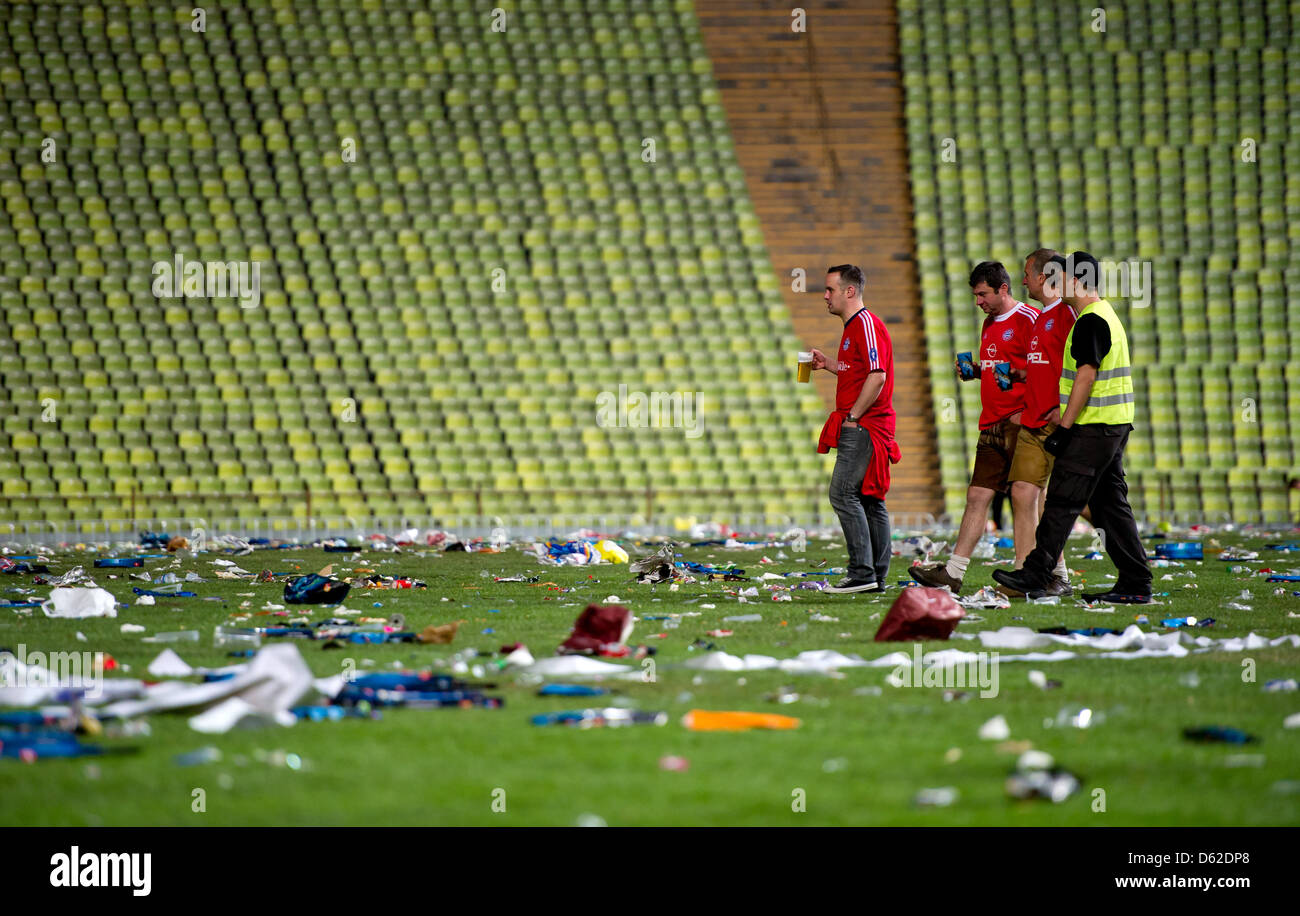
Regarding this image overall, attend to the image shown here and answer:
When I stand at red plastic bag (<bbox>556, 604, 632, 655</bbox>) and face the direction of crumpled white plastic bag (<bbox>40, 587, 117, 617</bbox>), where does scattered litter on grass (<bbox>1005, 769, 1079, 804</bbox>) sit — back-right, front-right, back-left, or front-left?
back-left

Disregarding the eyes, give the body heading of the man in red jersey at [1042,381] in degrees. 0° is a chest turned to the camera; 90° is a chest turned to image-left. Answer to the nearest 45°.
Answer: approximately 45°

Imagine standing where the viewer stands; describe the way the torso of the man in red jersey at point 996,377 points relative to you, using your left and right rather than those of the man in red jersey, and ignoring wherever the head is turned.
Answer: facing the viewer and to the left of the viewer

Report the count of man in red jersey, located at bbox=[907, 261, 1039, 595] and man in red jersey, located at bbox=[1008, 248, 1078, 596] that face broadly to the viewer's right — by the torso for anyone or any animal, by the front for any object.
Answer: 0

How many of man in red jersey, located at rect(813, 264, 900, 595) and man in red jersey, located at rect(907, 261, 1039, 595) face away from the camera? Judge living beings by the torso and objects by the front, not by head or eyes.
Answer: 0

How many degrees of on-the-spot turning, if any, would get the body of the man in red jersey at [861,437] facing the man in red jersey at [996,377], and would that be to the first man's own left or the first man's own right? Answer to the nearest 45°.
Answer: approximately 180°

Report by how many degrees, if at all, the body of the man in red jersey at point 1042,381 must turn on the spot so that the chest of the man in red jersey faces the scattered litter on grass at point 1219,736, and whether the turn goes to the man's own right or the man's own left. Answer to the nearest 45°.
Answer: approximately 45° to the man's own left

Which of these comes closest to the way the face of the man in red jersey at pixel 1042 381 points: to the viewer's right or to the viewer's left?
to the viewer's left

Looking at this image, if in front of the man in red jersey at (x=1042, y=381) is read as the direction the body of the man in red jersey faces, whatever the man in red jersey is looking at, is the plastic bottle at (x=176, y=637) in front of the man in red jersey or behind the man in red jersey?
in front

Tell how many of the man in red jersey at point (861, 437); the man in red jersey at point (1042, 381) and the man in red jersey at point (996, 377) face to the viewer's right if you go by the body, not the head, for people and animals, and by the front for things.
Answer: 0

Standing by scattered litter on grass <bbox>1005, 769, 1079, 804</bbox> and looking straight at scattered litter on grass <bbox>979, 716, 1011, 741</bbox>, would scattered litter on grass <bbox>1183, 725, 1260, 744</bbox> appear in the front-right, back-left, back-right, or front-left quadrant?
front-right

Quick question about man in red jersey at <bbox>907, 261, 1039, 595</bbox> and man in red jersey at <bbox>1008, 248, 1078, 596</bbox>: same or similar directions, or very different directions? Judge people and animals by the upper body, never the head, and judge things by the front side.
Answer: same or similar directions

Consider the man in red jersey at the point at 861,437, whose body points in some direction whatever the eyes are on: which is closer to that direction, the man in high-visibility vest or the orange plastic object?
the orange plastic object

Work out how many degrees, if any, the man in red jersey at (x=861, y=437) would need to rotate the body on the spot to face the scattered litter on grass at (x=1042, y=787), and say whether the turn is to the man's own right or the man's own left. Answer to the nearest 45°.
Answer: approximately 90° to the man's own left

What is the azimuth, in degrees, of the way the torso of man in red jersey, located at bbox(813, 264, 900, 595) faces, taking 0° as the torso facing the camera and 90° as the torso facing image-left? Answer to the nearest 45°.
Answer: approximately 90°

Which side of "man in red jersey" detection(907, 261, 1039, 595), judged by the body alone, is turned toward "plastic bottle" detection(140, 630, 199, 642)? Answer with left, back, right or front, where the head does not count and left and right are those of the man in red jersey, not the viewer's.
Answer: front

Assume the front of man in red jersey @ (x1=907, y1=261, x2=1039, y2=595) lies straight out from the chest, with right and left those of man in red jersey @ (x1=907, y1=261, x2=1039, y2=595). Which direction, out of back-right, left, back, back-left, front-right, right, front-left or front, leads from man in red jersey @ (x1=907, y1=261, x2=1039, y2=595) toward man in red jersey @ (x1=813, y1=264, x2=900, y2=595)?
front-right

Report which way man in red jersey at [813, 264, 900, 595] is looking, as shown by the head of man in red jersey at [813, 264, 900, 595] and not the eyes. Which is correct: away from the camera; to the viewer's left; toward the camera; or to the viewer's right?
to the viewer's left
